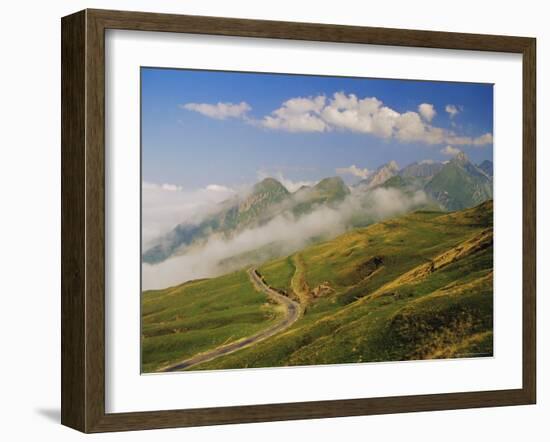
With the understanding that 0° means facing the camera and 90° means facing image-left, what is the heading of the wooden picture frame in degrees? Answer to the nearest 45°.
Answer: approximately 315°
